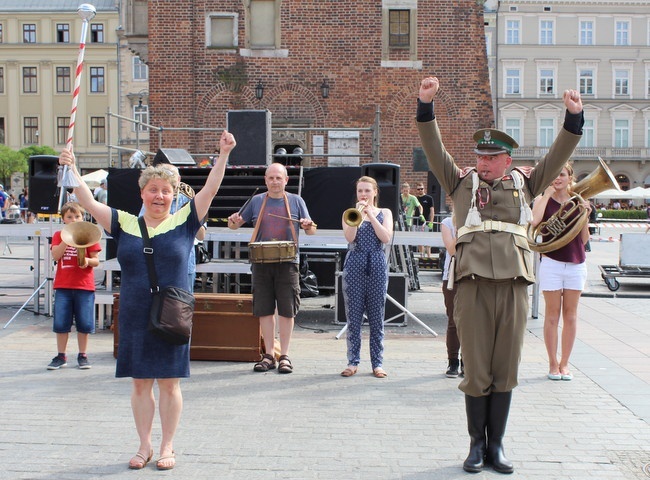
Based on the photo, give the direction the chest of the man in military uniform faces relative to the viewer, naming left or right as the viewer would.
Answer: facing the viewer

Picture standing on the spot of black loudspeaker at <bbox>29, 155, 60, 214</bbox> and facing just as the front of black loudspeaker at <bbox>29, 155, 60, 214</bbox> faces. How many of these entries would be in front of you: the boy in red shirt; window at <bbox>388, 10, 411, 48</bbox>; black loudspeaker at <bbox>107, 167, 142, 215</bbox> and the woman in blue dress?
2

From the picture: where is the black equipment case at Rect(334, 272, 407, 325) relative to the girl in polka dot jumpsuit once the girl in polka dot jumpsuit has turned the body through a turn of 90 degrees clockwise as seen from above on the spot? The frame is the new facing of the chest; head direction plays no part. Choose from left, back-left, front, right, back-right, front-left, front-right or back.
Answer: right

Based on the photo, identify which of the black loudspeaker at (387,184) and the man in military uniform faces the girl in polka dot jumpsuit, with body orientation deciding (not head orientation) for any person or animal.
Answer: the black loudspeaker

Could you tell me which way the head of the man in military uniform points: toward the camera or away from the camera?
toward the camera

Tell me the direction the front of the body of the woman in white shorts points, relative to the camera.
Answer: toward the camera

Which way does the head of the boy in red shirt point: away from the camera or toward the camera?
toward the camera

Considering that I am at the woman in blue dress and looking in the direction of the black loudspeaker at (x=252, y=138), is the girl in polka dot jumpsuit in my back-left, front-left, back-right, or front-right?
front-right

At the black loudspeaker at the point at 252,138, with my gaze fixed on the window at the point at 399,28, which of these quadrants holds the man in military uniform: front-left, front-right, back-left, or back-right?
back-right

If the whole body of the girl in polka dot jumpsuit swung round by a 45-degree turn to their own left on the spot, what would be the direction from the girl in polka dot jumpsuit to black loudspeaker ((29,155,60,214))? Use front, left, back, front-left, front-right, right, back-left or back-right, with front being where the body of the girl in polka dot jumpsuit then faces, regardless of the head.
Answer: back

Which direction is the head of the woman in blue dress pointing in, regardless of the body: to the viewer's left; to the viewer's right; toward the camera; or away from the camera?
toward the camera

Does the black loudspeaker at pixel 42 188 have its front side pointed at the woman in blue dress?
yes

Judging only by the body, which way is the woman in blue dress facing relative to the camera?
toward the camera
